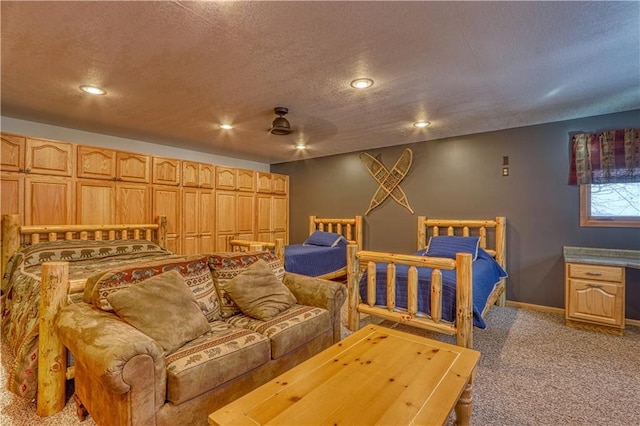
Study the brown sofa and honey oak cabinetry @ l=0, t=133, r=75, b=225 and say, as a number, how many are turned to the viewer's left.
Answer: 0

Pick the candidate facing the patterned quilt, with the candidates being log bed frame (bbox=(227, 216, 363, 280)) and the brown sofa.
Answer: the log bed frame

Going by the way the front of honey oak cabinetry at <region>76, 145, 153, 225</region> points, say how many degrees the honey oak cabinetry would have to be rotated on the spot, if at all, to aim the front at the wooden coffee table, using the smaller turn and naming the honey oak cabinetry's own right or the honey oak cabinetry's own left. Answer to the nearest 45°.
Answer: approximately 45° to the honey oak cabinetry's own right

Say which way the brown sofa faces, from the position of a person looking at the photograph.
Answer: facing the viewer and to the right of the viewer

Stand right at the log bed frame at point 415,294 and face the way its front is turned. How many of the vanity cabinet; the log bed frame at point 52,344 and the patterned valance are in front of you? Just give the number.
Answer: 1

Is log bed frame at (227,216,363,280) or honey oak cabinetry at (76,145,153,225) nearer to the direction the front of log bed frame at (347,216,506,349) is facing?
the honey oak cabinetry

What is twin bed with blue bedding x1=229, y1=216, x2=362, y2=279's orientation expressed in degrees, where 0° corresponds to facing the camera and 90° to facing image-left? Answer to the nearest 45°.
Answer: approximately 45°

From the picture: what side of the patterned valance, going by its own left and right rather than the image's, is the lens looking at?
front

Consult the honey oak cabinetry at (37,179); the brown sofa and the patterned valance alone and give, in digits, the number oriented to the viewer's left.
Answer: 0

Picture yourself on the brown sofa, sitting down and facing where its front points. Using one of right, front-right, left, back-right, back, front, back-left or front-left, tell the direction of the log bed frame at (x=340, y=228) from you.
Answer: left

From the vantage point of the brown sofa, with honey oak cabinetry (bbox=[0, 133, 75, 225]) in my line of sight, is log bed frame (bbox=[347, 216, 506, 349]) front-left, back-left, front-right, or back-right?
back-right

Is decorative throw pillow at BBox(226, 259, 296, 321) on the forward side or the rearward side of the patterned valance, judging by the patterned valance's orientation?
on the forward side

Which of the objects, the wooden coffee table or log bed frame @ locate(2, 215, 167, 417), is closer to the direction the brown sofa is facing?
the wooden coffee table

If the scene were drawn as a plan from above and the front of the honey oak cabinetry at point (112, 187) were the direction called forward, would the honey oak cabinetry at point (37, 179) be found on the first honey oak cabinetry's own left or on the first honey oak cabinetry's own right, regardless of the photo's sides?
on the first honey oak cabinetry's own right

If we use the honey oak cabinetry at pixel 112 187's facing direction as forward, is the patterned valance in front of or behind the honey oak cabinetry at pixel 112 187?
in front

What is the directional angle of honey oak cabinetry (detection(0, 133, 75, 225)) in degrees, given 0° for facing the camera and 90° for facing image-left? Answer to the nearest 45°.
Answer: approximately 315°

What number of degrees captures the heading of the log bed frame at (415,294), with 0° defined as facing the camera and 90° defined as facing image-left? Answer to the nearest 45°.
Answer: approximately 45°

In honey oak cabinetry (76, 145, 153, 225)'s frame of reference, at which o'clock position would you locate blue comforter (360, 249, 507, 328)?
The blue comforter is roughly at 12 o'clock from the honey oak cabinetry.

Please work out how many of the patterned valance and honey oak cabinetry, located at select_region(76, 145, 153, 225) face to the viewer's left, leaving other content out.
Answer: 0

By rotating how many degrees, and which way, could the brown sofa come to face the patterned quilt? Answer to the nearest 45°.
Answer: approximately 180°

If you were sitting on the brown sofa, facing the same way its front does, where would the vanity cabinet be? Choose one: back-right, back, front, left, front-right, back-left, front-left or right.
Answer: front-left
